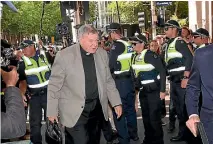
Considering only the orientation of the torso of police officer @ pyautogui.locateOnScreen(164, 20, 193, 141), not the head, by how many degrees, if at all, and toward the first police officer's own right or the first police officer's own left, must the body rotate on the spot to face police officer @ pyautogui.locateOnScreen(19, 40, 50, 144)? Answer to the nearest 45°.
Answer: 0° — they already face them

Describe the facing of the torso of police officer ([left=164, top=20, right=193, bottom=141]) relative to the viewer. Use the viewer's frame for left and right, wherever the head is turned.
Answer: facing to the left of the viewer

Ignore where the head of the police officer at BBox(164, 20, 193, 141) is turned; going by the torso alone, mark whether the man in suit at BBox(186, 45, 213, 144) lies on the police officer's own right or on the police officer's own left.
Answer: on the police officer's own left

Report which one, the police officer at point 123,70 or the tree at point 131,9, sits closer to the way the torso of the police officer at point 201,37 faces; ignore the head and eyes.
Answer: the police officer

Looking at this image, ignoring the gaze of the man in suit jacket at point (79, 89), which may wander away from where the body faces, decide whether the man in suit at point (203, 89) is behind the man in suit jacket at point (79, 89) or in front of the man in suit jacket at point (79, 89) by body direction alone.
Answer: in front

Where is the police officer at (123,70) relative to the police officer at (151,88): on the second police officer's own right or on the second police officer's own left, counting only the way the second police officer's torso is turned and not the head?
on the second police officer's own right
